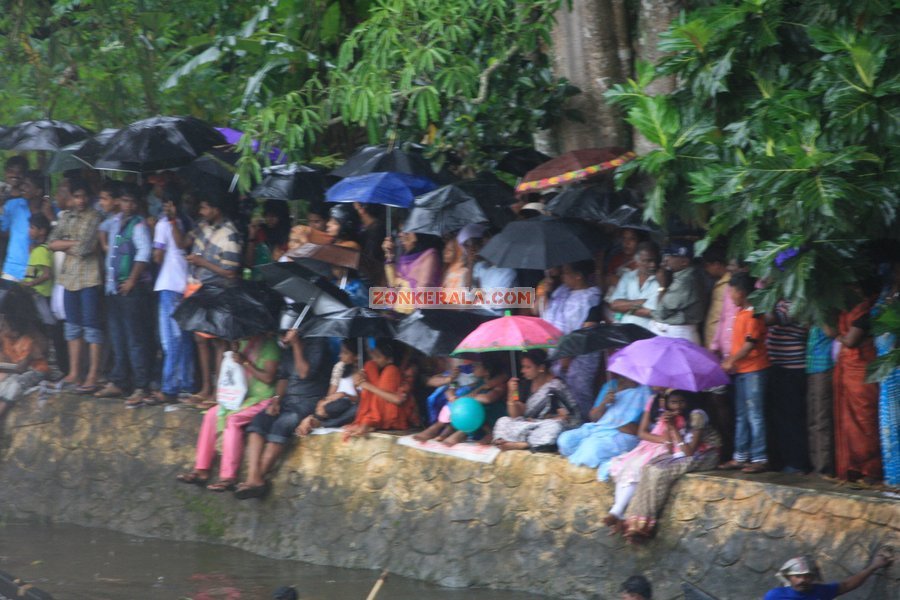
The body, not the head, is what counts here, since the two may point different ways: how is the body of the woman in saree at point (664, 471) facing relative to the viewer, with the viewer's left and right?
facing the viewer and to the left of the viewer

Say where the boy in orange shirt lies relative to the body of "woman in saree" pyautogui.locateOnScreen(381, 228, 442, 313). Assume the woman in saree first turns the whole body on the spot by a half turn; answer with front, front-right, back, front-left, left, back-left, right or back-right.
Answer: right

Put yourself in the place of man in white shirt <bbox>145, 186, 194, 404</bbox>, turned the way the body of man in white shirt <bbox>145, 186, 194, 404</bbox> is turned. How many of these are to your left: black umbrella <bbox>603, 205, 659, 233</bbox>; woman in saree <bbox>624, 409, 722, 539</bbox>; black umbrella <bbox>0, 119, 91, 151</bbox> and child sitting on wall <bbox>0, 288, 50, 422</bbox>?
2

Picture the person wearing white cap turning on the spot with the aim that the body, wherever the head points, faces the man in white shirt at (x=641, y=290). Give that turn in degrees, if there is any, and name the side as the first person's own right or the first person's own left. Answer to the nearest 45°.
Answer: approximately 90° to the first person's own left

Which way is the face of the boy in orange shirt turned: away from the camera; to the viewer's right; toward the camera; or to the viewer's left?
to the viewer's left

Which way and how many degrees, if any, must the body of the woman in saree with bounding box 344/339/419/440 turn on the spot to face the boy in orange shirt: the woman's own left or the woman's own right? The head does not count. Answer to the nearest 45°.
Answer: approximately 90° to the woman's own left

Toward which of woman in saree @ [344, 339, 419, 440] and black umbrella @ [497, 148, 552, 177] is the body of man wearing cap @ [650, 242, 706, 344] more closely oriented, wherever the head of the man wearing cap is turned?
the woman in saree

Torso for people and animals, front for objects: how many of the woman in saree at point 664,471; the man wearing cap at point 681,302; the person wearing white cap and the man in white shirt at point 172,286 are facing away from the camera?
0

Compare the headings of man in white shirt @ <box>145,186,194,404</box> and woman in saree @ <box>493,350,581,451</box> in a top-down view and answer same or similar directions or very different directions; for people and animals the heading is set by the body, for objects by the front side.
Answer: same or similar directions

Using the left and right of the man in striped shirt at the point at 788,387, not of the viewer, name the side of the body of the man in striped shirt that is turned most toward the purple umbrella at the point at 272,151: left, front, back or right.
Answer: right

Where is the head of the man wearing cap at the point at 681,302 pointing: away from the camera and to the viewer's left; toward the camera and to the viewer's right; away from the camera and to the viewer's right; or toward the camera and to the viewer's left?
toward the camera and to the viewer's left

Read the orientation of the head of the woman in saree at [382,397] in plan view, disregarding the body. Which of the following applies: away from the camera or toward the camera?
toward the camera

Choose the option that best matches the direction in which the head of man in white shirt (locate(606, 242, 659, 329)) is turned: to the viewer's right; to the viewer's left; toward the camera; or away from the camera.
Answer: toward the camera

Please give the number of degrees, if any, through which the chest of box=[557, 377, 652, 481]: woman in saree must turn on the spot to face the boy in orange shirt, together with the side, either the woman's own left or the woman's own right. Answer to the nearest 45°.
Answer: approximately 135° to the woman's own left
